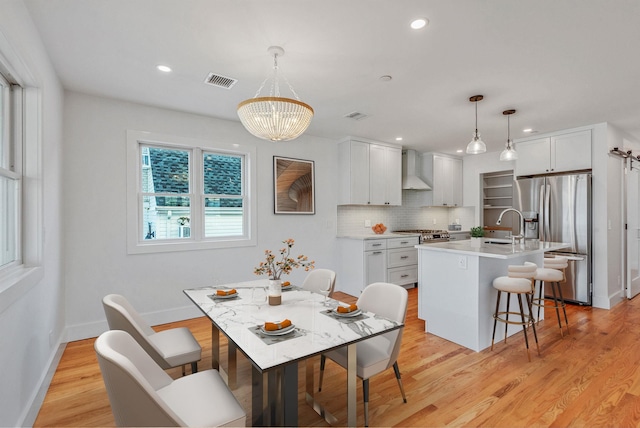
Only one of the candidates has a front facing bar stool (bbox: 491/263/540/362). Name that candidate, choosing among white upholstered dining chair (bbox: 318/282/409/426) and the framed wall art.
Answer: the framed wall art

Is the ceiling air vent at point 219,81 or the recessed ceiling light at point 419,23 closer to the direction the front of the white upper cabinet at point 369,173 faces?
the recessed ceiling light

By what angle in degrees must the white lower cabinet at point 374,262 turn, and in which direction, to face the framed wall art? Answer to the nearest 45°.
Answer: approximately 90° to its right

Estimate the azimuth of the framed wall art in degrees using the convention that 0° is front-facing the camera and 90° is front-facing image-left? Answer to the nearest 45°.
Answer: approximately 315°

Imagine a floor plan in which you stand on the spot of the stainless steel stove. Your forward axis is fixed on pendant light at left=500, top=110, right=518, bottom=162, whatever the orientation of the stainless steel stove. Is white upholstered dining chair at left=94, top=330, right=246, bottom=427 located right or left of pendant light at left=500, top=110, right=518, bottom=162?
right

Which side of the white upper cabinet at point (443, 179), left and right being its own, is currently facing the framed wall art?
right

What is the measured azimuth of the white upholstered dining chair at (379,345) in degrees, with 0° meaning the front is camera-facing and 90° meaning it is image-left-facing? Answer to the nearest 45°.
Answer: approximately 45°

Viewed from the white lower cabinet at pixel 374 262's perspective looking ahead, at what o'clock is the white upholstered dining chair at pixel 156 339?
The white upholstered dining chair is roughly at 2 o'clock from the white lower cabinet.
